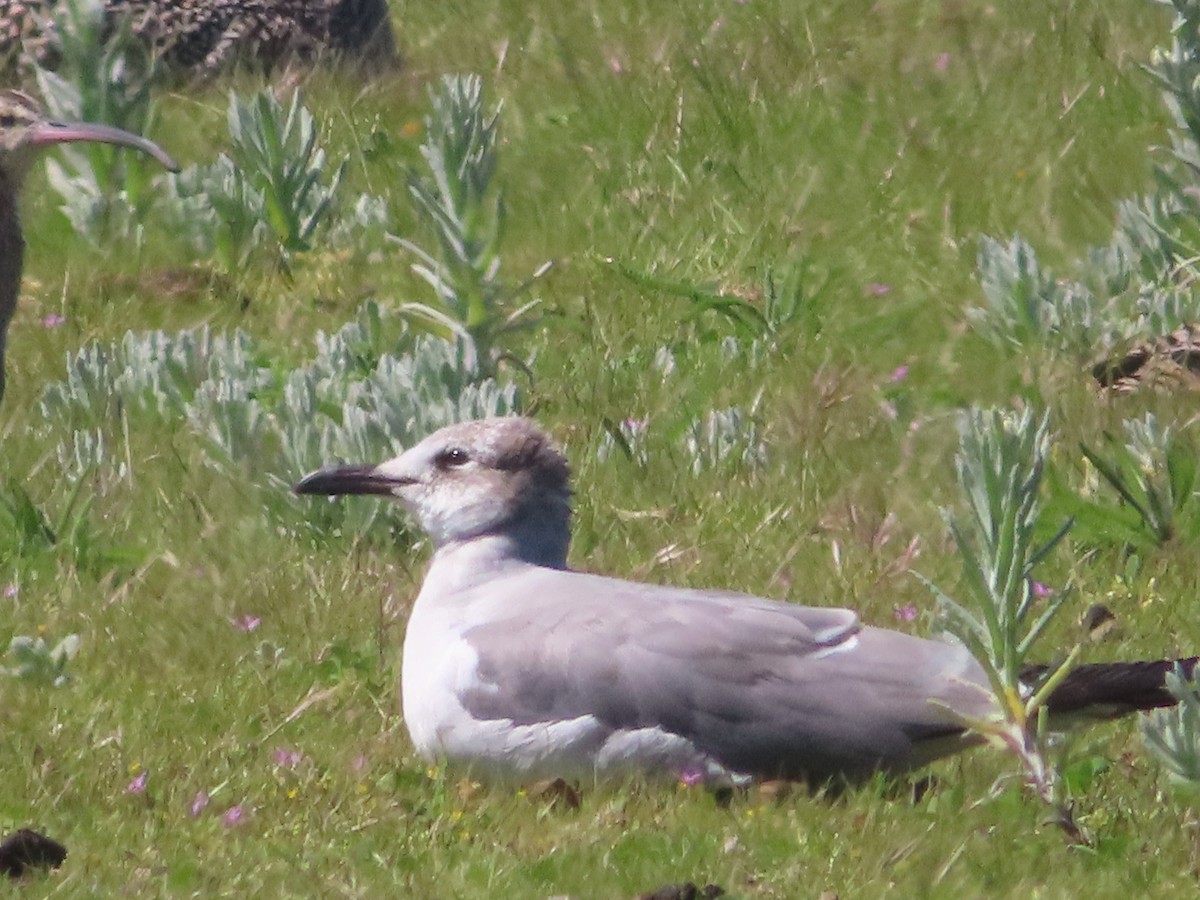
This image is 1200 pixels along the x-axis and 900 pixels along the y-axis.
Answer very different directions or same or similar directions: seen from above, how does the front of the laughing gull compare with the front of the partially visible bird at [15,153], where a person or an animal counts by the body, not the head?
very different directions

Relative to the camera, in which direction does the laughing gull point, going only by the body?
to the viewer's left

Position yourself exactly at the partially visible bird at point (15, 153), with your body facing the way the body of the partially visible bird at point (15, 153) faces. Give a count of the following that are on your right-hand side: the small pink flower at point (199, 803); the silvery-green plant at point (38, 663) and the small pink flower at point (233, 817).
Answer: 3

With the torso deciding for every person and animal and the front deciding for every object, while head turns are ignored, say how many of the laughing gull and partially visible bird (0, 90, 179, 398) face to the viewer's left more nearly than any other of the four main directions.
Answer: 1

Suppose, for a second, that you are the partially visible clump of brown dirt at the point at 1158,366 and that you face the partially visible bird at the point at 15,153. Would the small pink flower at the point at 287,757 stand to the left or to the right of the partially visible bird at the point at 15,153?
left

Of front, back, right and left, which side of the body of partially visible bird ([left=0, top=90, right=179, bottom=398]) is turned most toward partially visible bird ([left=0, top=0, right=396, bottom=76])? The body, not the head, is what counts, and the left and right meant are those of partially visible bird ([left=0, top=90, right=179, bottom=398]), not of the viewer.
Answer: left

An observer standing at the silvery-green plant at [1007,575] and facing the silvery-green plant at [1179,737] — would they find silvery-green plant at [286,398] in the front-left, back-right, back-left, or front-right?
back-left

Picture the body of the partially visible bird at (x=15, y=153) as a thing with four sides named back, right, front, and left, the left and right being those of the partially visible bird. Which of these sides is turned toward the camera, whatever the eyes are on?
right

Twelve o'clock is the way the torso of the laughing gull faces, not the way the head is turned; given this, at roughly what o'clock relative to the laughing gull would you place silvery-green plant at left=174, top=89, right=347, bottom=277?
The silvery-green plant is roughly at 2 o'clock from the laughing gull.

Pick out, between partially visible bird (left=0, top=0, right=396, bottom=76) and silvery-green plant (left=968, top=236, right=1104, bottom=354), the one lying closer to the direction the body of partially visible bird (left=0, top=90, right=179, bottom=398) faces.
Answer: the silvery-green plant
